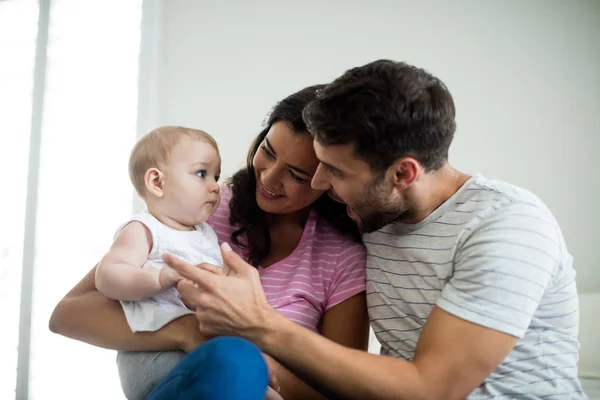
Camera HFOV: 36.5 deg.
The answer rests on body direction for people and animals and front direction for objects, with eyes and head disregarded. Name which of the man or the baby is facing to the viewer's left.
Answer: the man

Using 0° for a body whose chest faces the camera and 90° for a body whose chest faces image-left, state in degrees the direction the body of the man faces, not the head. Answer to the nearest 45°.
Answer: approximately 90°

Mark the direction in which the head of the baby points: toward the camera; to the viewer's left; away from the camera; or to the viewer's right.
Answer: to the viewer's right
